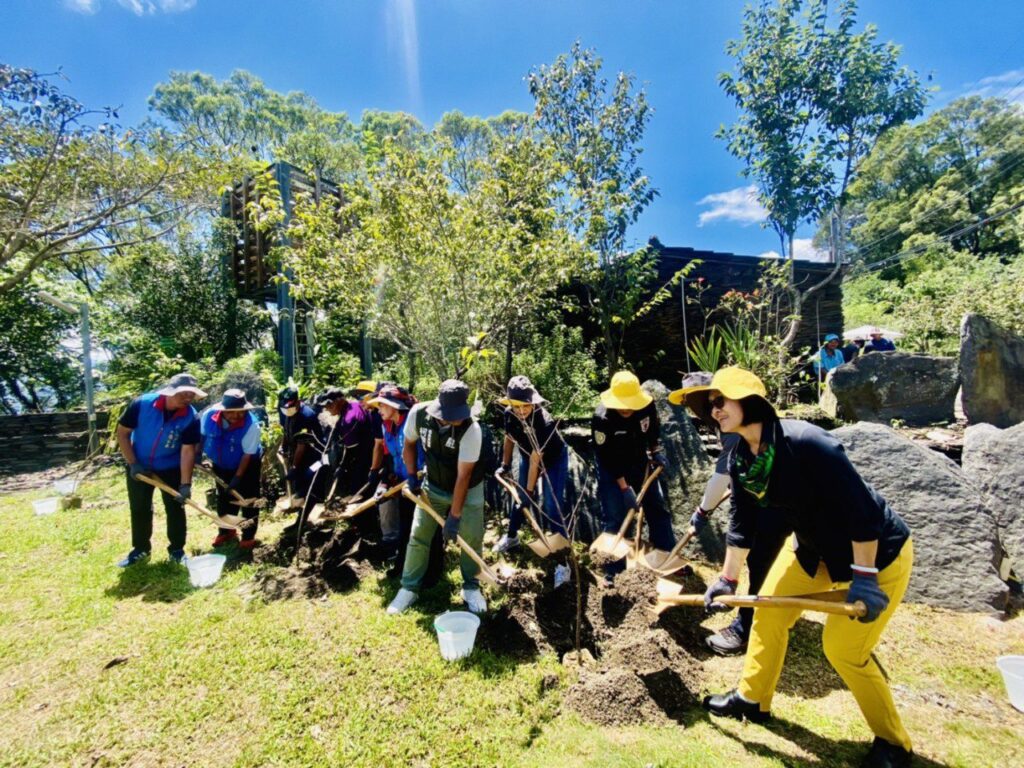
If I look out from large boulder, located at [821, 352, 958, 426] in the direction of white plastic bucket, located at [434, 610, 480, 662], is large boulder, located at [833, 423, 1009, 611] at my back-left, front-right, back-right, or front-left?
front-left

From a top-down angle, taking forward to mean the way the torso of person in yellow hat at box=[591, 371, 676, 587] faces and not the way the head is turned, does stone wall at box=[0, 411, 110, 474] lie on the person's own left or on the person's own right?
on the person's own right

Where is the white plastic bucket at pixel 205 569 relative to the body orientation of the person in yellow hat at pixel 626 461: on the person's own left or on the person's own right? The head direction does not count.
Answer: on the person's own right

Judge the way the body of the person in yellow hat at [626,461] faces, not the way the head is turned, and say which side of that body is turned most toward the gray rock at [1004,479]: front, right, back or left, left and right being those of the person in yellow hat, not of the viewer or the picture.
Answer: left

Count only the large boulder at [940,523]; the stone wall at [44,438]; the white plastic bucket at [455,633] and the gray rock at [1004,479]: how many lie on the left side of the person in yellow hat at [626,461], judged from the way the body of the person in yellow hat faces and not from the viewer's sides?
2

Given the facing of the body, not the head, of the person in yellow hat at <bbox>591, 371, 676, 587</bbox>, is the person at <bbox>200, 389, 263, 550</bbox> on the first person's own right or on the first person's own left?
on the first person's own right

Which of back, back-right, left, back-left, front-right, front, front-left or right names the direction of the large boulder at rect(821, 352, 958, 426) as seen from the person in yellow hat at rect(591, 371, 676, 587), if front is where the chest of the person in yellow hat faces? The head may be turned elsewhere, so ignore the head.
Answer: back-left

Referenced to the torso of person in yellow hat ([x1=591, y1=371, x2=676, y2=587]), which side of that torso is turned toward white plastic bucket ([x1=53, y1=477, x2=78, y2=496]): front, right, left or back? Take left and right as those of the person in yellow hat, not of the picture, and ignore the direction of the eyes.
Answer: right

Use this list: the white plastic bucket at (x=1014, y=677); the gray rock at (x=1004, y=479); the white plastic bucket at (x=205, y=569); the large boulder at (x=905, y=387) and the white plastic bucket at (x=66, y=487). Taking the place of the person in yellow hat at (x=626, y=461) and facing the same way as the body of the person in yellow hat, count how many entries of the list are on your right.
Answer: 2

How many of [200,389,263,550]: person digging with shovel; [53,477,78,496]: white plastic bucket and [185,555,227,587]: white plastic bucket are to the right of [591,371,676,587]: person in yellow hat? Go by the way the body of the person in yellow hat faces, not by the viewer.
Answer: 3

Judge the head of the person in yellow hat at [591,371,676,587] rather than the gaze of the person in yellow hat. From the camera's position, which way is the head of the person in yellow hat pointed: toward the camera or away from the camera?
toward the camera

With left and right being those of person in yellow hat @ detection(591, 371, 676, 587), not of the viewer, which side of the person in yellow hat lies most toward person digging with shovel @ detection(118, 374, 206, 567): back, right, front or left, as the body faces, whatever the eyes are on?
right

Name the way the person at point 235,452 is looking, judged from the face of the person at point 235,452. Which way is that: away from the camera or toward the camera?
toward the camera

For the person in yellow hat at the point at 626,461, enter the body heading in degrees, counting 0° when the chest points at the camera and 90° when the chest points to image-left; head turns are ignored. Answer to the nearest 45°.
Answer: approximately 0°

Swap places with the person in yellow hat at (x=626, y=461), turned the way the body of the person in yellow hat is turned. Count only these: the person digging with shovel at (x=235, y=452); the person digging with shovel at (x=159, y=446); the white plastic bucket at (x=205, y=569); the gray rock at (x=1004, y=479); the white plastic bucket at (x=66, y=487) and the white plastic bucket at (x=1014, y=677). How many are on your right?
4

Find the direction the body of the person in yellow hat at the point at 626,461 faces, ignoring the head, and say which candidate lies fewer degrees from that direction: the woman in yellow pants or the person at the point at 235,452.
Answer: the woman in yellow pants

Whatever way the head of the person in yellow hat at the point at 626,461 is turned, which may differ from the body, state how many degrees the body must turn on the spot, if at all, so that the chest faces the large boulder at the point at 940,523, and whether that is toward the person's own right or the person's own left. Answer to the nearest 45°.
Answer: approximately 90° to the person's own left
